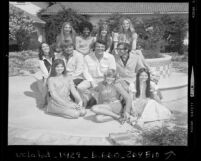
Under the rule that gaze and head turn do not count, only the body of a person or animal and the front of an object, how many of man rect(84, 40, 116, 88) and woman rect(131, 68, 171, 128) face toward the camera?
2

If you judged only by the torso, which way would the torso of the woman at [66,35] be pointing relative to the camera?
toward the camera

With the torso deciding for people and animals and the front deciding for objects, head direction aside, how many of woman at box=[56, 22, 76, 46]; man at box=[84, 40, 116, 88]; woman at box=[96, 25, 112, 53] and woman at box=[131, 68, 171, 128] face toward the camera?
4

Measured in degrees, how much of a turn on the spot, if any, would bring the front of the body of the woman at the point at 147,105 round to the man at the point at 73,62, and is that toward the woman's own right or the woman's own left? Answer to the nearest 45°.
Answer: approximately 90° to the woman's own right

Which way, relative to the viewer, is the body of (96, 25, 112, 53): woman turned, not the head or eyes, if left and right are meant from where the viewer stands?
facing the viewer

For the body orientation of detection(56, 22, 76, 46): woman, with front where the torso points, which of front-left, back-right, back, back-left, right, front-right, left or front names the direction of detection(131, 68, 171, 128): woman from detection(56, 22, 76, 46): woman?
left

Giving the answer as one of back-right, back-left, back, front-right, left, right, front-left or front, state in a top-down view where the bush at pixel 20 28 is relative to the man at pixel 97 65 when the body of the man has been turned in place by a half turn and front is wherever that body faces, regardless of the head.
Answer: left

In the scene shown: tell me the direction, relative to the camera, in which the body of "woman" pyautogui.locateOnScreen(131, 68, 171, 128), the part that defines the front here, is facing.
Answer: toward the camera
